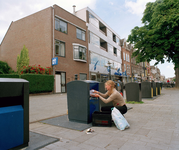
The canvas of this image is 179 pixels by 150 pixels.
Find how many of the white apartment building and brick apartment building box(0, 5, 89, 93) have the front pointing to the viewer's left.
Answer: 0

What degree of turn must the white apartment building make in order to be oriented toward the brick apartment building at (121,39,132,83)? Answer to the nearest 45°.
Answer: approximately 90° to its left

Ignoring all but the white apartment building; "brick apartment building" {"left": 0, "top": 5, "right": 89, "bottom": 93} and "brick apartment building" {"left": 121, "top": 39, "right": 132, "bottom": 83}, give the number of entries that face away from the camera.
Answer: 0

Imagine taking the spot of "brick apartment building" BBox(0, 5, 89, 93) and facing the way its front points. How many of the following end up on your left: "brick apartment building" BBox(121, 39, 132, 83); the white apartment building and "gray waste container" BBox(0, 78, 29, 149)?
2

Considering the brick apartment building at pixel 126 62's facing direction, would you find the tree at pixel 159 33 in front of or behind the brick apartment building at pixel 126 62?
in front

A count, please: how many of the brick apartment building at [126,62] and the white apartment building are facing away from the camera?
0

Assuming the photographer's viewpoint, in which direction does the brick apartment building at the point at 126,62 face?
facing the viewer and to the right of the viewer

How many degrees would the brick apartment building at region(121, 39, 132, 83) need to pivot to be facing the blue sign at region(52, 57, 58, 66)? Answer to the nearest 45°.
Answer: approximately 45° to its right

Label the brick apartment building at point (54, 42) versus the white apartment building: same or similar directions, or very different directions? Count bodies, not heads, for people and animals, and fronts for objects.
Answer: same or similar directions

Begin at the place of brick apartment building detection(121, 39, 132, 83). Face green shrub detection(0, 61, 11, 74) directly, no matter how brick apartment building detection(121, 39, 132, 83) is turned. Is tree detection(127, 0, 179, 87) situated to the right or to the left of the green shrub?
left

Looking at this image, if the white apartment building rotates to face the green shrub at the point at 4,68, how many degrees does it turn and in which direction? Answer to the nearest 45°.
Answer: approximately 90° to its right

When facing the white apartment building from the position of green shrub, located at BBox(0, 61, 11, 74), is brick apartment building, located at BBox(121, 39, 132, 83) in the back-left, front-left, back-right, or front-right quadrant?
front-left

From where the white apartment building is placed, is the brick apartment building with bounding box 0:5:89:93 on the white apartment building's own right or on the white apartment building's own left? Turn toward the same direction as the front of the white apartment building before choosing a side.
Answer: on the white apartment building's own right

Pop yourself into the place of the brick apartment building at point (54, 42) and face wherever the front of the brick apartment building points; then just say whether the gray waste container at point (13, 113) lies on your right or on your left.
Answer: on your right

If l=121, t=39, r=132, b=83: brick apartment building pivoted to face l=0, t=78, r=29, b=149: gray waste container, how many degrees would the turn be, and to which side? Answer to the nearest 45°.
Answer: approximately 45° to its right
